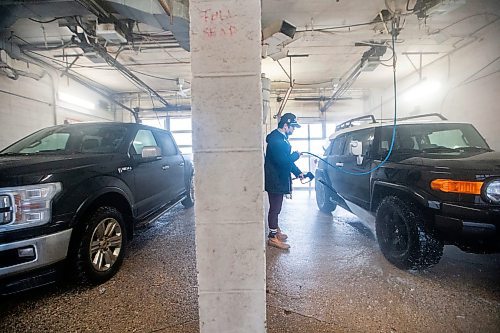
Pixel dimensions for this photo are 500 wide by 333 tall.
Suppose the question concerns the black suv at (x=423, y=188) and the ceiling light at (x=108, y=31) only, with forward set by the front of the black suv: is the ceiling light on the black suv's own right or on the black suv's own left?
on the black suv's own right

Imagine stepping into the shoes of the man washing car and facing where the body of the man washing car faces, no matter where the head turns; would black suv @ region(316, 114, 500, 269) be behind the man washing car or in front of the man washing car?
in front

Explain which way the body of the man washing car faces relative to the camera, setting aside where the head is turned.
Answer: to the viewer's right

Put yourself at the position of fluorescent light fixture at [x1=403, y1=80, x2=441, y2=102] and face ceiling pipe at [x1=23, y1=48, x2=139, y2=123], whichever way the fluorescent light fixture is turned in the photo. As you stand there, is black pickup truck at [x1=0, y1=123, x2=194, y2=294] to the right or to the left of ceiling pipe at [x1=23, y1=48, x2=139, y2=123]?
left

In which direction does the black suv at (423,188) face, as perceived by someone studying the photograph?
facing the viewer and to the right of the viewer

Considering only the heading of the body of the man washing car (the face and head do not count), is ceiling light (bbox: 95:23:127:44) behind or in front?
behind

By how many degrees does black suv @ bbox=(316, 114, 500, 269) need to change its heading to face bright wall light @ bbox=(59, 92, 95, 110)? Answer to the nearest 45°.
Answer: approximately 135° to its right

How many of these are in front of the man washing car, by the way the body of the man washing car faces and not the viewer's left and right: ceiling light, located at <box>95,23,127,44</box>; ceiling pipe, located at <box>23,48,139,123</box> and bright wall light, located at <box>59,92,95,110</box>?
0

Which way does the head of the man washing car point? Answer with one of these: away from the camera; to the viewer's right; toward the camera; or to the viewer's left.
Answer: to the viewer's right

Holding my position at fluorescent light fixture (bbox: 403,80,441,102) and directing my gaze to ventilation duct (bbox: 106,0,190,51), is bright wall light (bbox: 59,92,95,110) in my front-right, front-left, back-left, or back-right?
front-right

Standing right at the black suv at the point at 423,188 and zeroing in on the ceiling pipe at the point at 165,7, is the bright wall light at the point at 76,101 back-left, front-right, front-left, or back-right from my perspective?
front-right

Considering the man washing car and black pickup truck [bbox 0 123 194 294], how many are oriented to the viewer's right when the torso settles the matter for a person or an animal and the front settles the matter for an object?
1

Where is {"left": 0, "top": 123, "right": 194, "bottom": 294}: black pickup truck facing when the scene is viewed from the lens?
facing the viewer and to the left of the viewer

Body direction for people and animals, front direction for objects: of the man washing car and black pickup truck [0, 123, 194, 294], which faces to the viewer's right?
the man washing car

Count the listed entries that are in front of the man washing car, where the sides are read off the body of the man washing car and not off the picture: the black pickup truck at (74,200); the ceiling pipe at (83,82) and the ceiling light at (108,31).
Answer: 0

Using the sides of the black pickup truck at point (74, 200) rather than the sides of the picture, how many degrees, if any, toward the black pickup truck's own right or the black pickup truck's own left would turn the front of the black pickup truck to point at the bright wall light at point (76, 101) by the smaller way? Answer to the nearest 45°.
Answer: approximately 135° to the black pickup truck's own right

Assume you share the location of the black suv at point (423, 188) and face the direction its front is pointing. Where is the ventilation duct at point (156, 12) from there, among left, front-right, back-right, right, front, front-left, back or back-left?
back-right
